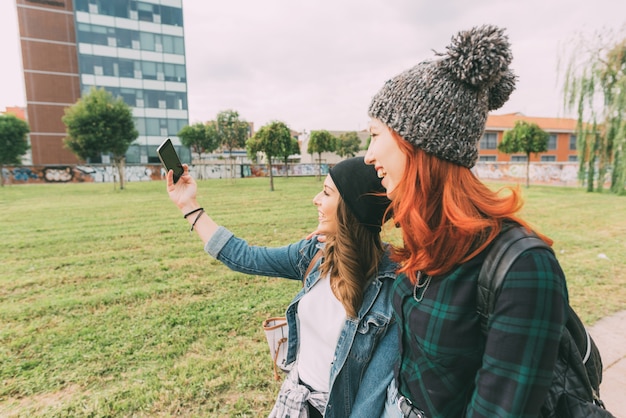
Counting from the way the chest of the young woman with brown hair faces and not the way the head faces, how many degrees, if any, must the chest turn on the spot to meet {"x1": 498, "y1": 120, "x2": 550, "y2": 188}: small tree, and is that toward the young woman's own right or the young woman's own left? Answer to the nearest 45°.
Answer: approximately 180°

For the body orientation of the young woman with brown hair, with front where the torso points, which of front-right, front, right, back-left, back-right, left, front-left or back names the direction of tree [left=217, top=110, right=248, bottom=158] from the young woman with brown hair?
back-right

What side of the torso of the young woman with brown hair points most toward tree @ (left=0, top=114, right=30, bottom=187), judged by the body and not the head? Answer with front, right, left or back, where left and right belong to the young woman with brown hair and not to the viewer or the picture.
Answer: right

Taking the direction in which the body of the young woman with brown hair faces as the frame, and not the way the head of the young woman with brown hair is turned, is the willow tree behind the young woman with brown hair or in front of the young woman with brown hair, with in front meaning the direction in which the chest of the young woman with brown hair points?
behind

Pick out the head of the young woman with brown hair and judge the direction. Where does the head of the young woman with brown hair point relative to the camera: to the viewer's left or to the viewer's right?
to the viewer's left

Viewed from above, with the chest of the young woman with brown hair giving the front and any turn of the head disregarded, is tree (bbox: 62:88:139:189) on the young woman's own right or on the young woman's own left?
on the young woman's own right

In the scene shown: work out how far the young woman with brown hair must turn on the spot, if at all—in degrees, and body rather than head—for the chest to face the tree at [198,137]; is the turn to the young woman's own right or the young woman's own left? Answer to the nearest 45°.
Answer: approximately 135° to the young woman's own right

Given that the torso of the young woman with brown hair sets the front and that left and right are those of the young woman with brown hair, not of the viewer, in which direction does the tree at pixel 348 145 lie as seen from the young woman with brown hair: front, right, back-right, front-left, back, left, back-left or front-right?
back-right

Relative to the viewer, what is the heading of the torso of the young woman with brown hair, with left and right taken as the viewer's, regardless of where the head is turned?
facing the viewer and to the left of the viewer

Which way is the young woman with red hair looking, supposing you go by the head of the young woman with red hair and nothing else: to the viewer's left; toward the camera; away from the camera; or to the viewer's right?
to the viewer's left

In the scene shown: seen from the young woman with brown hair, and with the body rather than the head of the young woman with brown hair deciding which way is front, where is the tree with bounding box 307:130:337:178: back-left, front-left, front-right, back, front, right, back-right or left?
back-right
